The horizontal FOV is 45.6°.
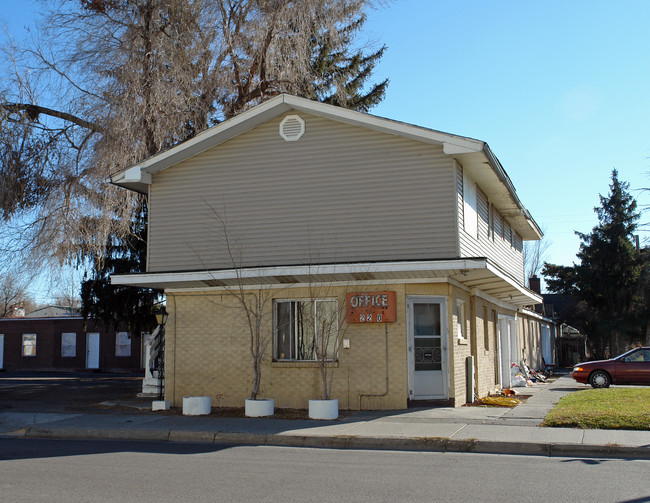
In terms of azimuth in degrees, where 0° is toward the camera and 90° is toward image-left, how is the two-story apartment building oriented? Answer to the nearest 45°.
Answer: approximately 0°

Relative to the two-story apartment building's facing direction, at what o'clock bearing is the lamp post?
The lamp post is roughly at 1 o'clock from the two-story apartment building.

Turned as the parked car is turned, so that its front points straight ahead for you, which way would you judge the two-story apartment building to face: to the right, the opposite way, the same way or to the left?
to the left

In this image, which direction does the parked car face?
to the viewer's left

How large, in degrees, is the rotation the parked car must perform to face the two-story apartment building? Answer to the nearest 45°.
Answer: approximately 45° to its left

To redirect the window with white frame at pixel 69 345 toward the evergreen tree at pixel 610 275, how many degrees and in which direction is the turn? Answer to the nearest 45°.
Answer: approximately 90° to its left

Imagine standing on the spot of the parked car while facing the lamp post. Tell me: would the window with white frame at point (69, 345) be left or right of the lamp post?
right

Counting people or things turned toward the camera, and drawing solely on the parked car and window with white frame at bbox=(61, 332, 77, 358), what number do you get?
1
